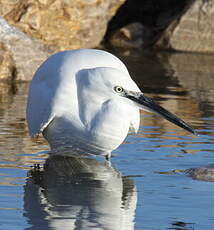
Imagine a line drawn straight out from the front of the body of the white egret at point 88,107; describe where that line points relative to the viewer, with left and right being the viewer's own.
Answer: facing the viewer and to the right of the viewer

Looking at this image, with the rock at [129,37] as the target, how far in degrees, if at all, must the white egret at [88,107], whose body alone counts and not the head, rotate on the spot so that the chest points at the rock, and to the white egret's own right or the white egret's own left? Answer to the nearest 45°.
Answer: approximately 135° to the white egret's own left

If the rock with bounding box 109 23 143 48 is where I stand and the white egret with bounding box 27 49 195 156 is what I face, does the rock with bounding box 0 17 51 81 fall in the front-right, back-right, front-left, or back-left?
front-right

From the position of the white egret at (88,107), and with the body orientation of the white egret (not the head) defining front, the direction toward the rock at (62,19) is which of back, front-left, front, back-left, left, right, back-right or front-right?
back-left

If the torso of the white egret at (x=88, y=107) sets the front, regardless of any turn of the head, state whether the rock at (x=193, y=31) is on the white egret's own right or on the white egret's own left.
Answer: on the white egret's own left

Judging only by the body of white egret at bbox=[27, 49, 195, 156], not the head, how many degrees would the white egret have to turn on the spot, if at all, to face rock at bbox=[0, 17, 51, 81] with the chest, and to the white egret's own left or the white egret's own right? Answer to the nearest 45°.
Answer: approximately 135° to the white egret's own left
